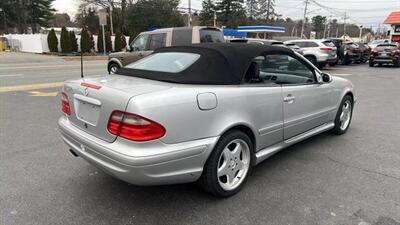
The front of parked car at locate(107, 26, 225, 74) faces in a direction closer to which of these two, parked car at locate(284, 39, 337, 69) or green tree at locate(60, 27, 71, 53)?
the green tree

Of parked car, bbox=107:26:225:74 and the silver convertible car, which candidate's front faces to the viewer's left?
the parked car

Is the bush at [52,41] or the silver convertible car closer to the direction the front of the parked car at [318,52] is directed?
the bush

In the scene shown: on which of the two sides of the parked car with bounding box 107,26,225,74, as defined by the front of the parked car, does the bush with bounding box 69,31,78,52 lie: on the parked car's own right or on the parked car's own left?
on the parked car's own right

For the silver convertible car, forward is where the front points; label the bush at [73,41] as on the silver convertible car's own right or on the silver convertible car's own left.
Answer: on the silver convertible car's own left

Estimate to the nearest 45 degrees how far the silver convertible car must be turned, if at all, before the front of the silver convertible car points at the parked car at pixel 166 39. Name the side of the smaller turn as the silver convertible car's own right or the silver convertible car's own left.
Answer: approximately 45° to the silver convertible car's own left

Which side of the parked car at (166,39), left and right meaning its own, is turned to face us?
left

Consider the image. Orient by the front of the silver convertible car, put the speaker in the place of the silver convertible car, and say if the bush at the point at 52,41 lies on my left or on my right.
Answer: on my left

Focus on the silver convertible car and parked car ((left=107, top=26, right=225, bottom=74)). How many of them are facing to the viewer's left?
1

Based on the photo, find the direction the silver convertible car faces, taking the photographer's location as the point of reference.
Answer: facing away from the viewer and to the right of the viewer
